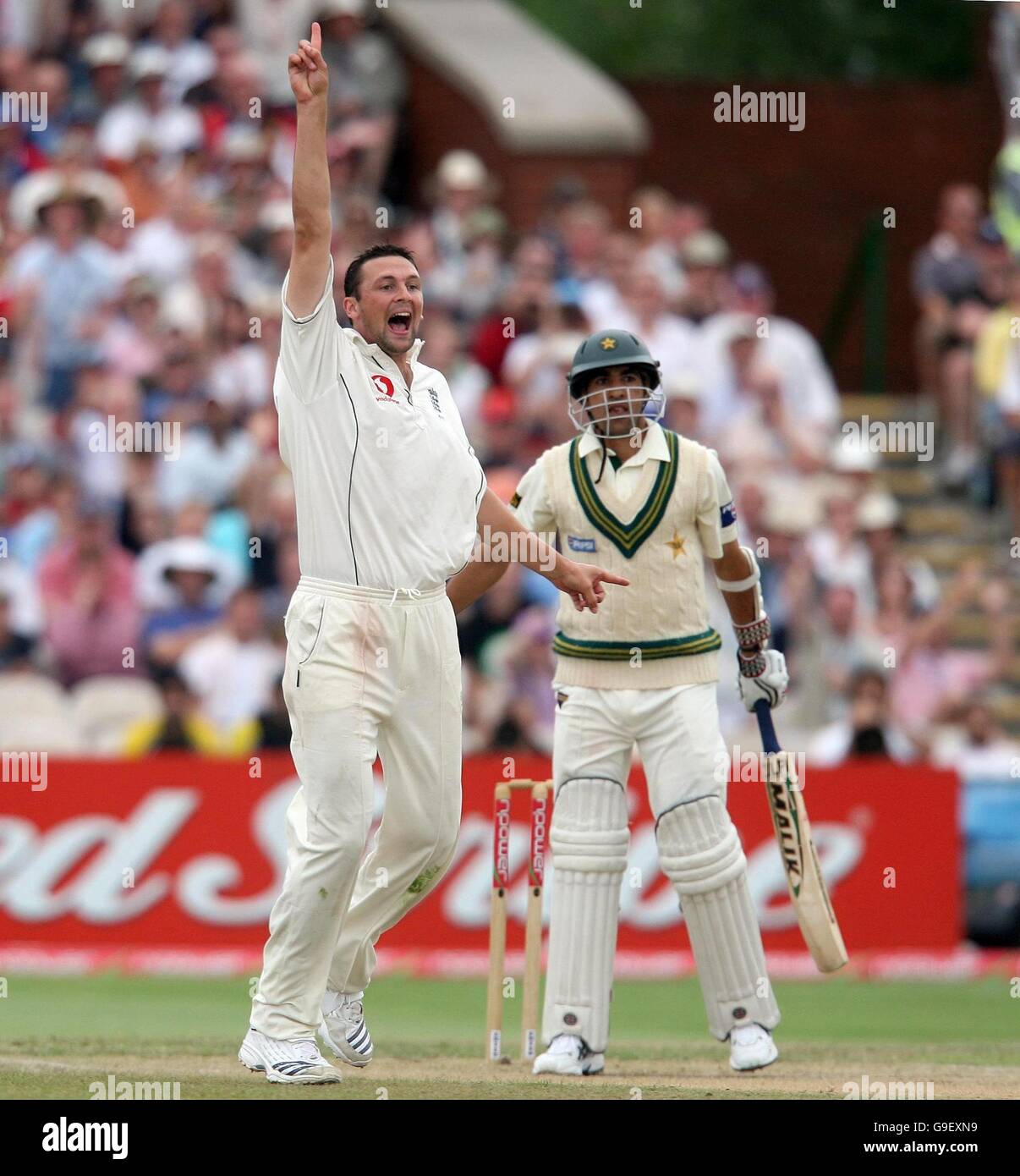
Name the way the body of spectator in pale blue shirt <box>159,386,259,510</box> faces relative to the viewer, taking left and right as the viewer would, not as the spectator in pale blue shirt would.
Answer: facing the viewer

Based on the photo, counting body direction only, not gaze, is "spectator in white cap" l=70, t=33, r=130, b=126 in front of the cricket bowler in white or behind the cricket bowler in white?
behind

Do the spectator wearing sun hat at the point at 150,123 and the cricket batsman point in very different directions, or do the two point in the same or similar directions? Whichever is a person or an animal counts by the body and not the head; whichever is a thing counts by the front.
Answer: same or similar directions

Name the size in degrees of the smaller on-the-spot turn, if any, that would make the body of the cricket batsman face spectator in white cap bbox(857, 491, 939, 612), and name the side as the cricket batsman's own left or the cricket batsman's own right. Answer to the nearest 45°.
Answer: approximately 180°

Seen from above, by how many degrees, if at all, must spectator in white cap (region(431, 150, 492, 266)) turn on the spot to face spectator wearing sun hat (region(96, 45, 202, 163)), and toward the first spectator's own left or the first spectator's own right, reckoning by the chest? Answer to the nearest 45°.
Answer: approximately 90° to the first spectator's own right

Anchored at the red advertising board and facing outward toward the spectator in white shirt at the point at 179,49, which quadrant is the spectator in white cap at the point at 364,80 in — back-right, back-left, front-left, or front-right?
front-right

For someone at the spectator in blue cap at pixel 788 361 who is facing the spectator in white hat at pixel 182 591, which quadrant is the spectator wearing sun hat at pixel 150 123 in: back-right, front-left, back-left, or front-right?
front-right

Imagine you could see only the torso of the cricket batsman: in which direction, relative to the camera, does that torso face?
toward the camera

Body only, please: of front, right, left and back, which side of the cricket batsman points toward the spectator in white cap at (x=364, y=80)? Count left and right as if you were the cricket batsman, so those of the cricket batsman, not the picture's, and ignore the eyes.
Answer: back

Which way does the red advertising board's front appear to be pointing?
toward the camera
